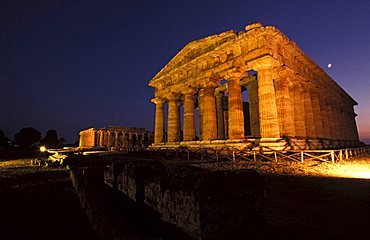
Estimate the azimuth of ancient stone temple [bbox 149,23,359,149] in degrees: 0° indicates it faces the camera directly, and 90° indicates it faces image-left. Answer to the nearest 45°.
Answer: approximately 45°

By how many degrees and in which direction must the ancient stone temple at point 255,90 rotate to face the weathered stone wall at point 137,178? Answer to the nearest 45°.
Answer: approximately 45° to its left
